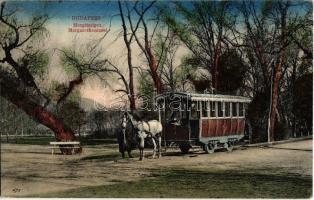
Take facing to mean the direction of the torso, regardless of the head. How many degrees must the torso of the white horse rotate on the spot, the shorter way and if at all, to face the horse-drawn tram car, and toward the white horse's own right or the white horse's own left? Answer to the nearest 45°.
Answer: approximately 135° to the white horse's own left

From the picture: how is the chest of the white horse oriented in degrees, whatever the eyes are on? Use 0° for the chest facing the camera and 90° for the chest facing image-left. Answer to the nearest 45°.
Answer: approximately 45°

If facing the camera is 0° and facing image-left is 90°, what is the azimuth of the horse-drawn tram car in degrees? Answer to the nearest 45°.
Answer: approximately 45°

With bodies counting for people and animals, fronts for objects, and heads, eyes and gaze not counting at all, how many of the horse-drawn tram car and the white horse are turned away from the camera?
0

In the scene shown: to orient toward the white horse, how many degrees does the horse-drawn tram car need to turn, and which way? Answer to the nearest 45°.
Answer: approximately 45° to its right
